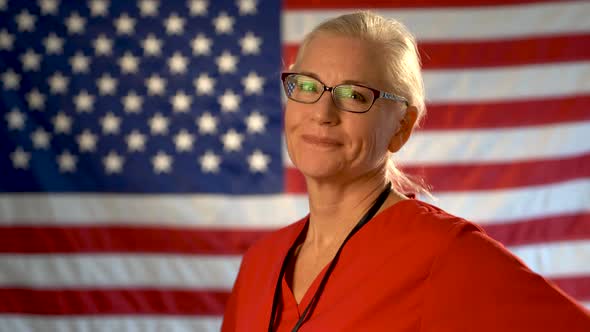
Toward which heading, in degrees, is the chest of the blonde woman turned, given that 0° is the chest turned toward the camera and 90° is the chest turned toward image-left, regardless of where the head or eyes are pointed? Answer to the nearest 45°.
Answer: approximately 45°

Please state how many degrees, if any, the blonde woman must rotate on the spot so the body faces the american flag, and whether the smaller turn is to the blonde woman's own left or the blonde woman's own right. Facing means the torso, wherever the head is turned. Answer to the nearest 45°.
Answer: approximately 90° to the blonde woman's own right
